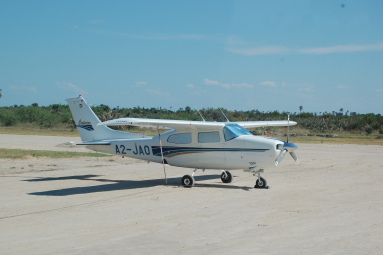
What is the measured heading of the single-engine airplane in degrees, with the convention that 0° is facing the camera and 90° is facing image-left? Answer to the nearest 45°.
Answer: approximately 315°
